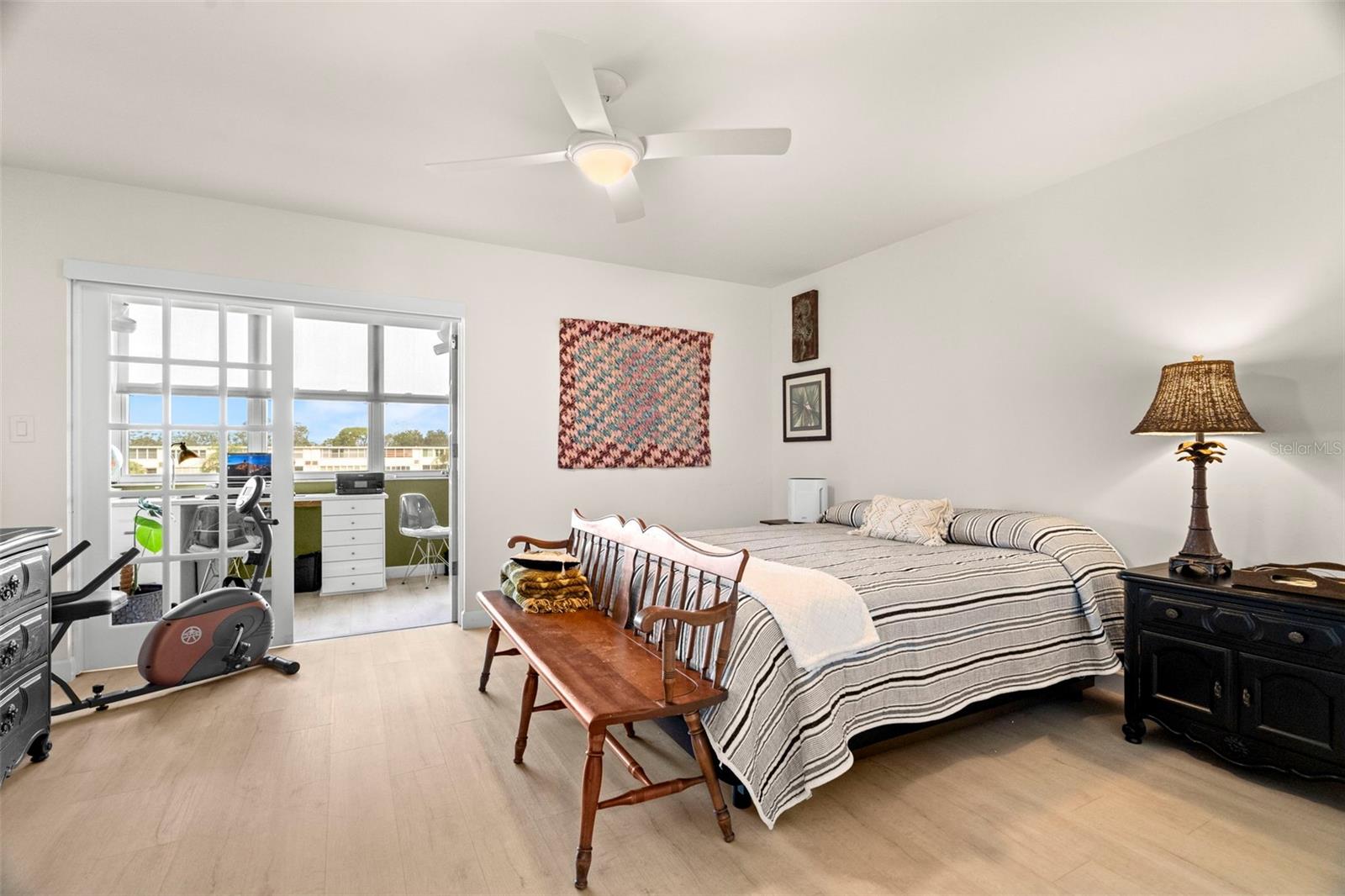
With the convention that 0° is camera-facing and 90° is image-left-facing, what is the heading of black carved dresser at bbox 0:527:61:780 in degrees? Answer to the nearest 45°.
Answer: approximately 315°

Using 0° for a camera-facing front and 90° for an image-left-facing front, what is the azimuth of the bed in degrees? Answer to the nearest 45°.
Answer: approximately 45°

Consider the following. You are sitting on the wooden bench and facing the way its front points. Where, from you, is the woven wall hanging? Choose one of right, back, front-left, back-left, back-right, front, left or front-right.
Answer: back-right

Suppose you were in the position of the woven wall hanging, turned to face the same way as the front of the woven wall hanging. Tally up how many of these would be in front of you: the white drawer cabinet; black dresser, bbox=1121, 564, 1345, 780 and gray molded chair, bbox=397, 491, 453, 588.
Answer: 1

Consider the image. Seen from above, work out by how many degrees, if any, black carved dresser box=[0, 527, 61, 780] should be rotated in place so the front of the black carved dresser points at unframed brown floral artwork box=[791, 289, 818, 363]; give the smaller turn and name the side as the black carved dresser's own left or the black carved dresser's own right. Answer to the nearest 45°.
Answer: approximately 45° to the black carved dresser's own left

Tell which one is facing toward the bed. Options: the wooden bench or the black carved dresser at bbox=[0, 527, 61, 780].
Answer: the black carved dresser

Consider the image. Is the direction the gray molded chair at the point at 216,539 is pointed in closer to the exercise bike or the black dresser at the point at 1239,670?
the black dresser

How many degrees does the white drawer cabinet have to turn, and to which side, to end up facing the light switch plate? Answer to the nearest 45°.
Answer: approximately 45° to its right

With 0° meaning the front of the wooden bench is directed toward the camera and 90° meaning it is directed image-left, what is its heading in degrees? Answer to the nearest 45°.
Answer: approximately 45°

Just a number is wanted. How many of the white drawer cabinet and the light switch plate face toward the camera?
2

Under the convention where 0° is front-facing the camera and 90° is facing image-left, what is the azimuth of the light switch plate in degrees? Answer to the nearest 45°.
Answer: approximately 0°

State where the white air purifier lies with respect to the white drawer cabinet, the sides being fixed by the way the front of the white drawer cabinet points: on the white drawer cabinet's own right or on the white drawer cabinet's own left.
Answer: on the white drawer cabinet's own left

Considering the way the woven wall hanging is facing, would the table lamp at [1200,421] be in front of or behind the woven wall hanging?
in front
